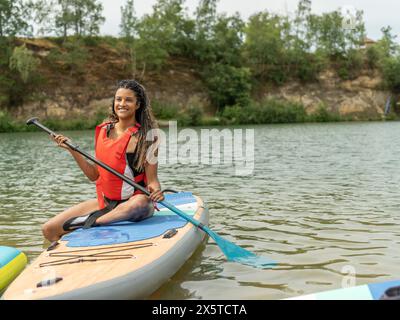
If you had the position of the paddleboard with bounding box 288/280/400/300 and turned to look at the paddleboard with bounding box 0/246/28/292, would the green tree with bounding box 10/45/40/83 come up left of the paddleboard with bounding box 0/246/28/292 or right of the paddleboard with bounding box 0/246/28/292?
right

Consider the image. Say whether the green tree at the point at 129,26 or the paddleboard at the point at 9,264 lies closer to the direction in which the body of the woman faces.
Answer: the paddleboard

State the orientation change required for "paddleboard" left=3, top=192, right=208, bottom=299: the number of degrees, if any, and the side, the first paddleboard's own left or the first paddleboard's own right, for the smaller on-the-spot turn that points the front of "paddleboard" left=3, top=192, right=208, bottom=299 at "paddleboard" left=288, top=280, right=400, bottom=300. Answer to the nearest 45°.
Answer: approximately 90° to the first paddleboard's own left

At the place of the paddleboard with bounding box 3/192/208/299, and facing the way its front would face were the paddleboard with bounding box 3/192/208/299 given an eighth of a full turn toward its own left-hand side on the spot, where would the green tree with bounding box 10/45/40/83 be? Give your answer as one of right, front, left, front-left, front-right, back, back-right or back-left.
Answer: back

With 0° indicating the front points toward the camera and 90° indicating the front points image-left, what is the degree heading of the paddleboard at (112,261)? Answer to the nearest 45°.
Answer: approximately 45°

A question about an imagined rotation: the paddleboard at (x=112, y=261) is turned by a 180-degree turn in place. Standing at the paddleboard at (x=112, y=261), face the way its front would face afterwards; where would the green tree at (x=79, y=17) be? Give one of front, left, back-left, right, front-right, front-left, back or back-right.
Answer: front-left

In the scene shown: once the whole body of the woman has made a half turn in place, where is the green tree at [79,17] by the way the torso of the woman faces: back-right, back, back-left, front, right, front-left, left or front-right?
front-left

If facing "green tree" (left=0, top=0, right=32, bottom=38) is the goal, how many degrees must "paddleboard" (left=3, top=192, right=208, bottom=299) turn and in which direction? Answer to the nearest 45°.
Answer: approximately 135° to its right

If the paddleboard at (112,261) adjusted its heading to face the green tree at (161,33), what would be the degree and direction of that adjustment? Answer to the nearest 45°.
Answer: approximately 135° to its right
